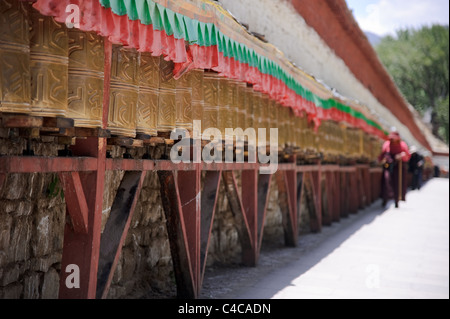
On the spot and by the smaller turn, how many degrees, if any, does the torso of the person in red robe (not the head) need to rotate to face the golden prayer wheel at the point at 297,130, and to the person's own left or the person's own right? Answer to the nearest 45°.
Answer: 0° — they already face it

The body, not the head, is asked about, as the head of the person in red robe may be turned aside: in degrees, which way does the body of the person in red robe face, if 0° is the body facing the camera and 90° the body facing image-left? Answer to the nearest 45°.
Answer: approximately 0°

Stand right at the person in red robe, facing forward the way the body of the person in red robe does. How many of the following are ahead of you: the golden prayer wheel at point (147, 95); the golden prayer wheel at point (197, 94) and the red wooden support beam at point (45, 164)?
3

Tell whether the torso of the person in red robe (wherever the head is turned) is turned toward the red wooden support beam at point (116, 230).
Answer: yes

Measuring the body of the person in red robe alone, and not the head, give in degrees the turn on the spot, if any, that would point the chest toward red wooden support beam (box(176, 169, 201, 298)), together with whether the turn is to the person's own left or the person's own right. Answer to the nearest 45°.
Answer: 0° — they already face it

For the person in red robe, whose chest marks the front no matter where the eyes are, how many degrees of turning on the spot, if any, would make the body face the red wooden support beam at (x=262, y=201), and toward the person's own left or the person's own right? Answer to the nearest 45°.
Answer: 0° — they already face it

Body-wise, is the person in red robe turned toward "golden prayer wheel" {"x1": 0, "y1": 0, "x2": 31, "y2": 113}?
yes

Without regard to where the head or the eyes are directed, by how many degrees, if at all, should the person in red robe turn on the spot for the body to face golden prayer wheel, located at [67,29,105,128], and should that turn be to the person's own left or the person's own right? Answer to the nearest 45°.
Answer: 0° — they already face it

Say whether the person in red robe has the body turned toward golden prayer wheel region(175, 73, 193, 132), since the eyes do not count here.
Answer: yes

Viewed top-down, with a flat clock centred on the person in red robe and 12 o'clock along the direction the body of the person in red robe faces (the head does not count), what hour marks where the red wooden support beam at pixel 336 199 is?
The red wooden support beam is roughly at 1 o'clock from the person in red robe.

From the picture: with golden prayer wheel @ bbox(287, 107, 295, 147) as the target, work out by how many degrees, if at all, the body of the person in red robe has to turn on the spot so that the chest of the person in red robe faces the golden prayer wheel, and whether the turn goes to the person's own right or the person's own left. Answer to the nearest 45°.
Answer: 0° — they already face it
